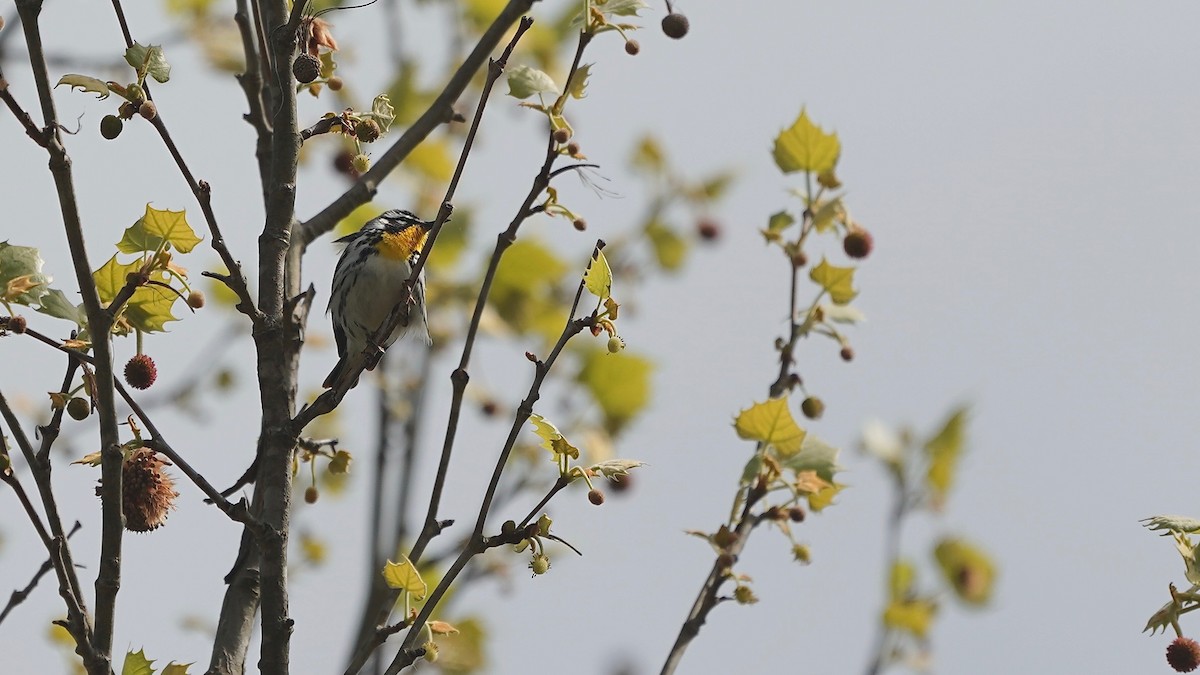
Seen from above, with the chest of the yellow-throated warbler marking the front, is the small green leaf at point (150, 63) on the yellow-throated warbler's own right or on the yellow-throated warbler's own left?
on the yellow-throated warbler's own right

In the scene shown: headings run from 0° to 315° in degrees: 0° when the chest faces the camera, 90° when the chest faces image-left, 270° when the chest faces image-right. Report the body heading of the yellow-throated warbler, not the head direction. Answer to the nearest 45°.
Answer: approximately 315°

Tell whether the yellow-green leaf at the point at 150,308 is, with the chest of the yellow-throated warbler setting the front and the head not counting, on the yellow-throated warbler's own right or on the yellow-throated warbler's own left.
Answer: on the yellow-throated warbler's own right

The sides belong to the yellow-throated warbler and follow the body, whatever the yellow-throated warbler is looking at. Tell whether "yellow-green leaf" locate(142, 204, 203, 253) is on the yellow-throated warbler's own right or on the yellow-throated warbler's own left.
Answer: on the yellow-throated warbler's own right
